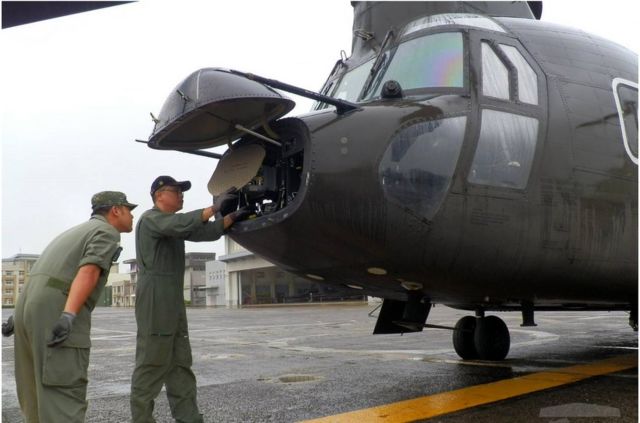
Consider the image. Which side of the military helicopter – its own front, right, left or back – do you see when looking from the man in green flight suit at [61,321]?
front

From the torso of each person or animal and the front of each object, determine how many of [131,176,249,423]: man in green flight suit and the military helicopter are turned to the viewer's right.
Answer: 1

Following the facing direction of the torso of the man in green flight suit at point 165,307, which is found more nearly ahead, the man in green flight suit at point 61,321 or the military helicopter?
the military helicopter

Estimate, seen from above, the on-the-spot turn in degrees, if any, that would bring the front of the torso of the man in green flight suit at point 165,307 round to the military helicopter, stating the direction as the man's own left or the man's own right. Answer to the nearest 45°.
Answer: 0° — they already face it

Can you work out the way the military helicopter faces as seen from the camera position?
facing the viewer and to the left of the viewer

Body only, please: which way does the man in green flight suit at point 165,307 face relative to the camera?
to the viewer's right

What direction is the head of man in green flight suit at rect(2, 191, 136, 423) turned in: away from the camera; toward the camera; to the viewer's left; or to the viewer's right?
to the viewer's right
